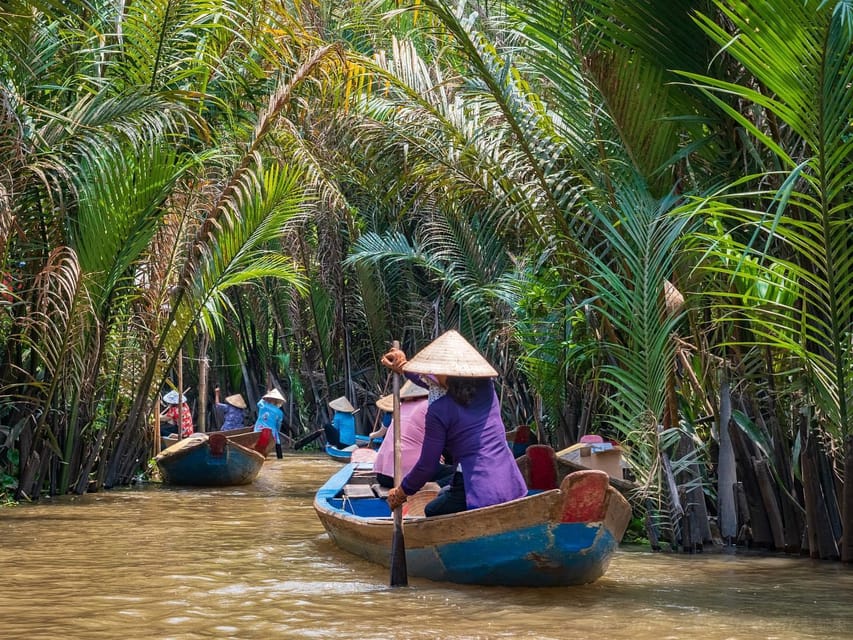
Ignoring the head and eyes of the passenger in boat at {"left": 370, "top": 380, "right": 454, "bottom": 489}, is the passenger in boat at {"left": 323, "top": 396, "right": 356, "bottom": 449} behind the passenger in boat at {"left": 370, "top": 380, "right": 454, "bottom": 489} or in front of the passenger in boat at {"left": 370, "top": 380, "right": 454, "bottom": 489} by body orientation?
in front

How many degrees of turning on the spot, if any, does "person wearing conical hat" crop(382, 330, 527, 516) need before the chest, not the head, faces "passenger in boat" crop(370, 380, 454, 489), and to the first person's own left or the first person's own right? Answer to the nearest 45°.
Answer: approximately 45° to the first person's own right

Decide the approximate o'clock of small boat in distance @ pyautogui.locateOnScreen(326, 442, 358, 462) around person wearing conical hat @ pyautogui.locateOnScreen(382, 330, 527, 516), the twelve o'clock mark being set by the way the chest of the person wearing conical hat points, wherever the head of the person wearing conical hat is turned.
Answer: The small boat in distance is roughly at 1 o'clock from the person wearing conical hat.

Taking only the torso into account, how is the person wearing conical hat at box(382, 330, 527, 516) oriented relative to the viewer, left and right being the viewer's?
facing away from the viewer and to the left of the viewer

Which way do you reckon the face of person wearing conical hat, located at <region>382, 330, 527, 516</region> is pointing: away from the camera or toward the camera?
away from the camera

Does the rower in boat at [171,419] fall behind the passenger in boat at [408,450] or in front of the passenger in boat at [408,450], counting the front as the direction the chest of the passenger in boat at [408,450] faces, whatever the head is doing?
in front

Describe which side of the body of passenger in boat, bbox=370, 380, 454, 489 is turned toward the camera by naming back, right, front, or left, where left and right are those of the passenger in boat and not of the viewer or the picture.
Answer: back

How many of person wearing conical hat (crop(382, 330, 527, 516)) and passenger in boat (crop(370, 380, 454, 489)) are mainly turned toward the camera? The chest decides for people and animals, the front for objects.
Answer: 0

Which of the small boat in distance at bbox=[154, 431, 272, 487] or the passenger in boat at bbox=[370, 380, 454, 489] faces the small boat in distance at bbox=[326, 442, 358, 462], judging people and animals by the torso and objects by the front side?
the passenger in boat

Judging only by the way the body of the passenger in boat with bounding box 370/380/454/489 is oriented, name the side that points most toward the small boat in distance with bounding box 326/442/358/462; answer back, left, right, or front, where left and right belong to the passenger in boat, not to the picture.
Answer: front

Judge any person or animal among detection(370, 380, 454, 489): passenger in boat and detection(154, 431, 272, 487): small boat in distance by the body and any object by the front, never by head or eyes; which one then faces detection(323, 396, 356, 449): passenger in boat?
detection(370, 380, 454, 489): passenger in boat

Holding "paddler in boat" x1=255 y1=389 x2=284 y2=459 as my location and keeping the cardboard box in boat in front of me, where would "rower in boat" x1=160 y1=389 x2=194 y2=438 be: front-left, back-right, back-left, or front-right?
back-right

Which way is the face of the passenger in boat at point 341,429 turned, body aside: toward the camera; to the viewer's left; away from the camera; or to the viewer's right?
away from the camera
